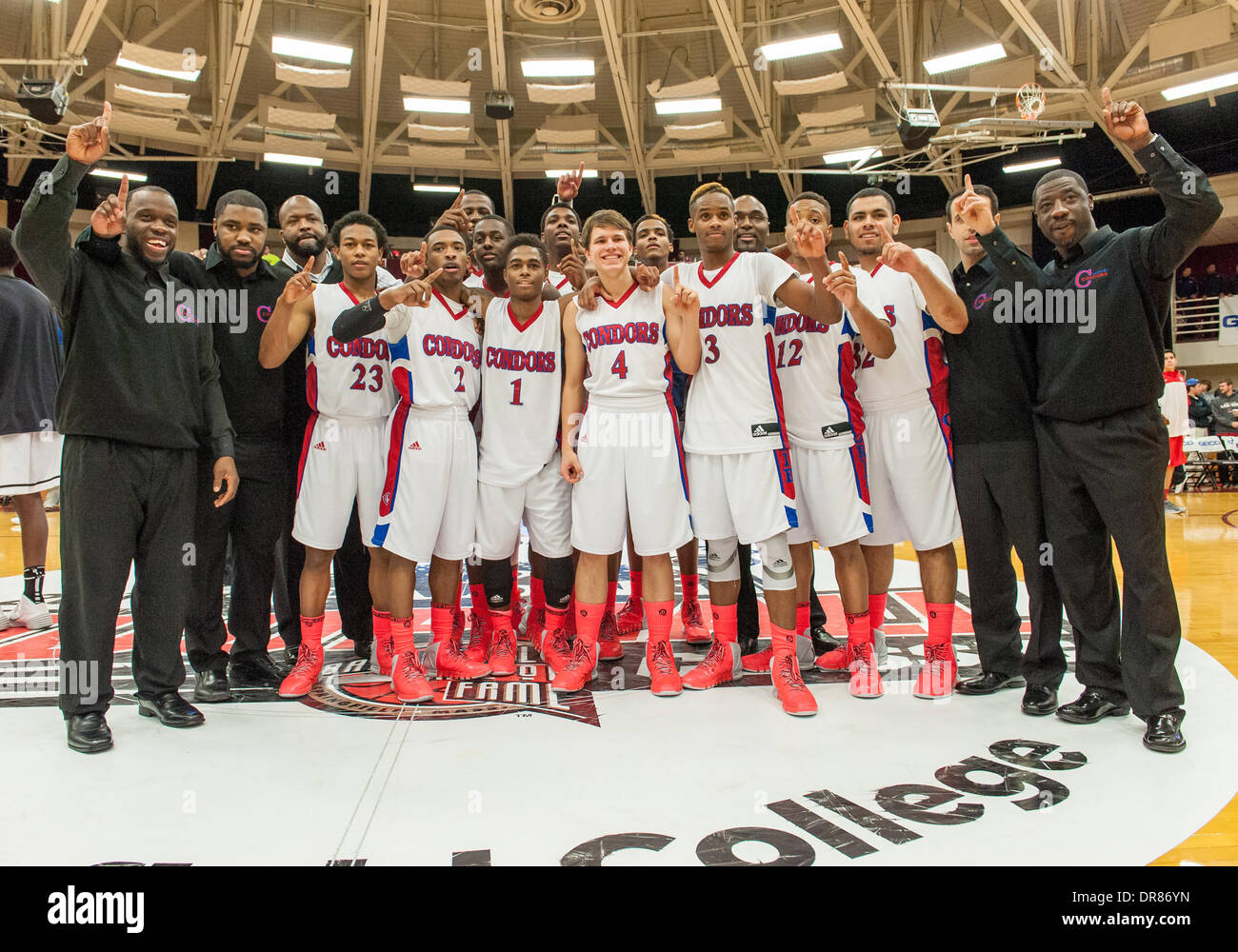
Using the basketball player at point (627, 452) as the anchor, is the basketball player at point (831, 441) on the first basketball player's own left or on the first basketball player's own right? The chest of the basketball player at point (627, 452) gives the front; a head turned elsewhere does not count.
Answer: on the first basketball player's own left

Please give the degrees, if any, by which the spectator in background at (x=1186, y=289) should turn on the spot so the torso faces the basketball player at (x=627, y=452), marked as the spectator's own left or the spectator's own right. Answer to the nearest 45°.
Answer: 0° — they already face them

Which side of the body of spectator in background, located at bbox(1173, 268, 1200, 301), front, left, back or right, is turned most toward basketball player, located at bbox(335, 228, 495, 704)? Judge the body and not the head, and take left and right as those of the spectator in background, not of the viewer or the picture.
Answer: front

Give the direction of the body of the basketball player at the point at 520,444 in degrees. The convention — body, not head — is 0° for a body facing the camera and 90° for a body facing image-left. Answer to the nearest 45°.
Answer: approximately 0°

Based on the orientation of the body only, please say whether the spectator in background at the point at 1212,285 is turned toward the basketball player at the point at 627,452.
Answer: yes
